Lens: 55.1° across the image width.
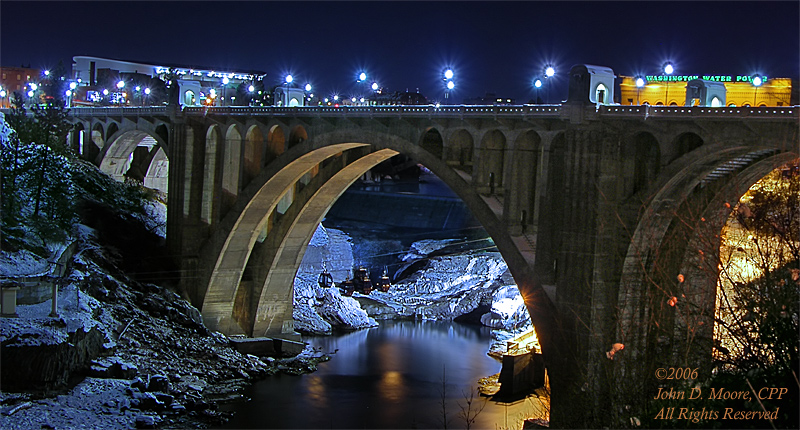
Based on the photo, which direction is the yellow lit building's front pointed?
toward the camera
